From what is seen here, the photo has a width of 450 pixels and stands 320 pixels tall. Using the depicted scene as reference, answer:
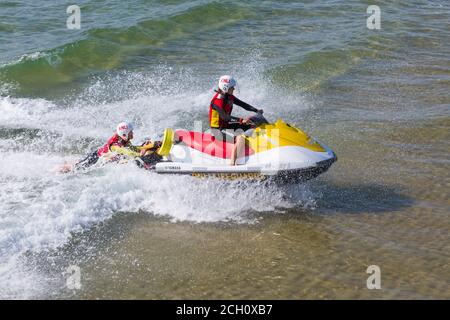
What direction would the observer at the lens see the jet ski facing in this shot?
facing to the right of the viewer
